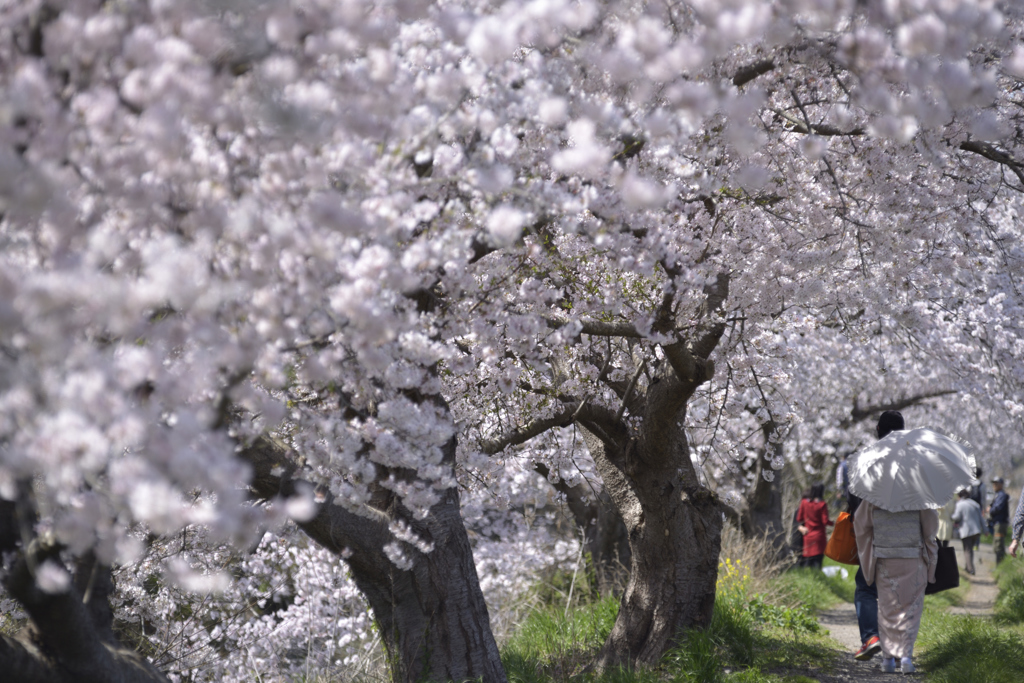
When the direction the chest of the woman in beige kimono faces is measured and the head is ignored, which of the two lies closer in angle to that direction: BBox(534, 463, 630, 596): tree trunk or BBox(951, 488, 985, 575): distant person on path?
the distant person on path

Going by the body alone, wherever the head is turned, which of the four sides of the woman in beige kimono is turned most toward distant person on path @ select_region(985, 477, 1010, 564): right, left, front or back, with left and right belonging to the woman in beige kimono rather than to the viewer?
front

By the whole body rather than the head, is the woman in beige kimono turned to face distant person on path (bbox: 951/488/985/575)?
yes

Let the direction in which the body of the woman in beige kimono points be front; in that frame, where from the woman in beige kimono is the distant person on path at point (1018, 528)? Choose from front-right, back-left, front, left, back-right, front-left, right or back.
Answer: front-right

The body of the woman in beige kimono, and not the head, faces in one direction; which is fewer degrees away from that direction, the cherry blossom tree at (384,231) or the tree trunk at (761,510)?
the tree trunk

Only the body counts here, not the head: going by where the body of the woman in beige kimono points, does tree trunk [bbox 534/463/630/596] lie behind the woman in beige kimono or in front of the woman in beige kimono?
in front

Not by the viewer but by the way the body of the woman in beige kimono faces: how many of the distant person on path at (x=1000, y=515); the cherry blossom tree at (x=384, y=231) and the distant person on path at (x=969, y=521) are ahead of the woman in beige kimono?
2

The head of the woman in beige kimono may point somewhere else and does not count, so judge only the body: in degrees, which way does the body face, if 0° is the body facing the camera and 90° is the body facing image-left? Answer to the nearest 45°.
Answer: approximately 180°

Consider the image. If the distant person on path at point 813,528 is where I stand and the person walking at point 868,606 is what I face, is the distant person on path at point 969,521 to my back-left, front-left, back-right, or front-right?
back-left
